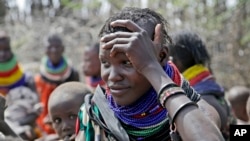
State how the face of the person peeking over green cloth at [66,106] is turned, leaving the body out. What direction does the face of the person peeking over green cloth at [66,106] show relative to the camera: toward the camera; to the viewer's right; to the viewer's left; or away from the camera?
toward the camera

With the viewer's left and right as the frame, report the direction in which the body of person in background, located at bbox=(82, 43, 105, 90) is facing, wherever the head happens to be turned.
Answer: facing the viewer and to the left of the viewer

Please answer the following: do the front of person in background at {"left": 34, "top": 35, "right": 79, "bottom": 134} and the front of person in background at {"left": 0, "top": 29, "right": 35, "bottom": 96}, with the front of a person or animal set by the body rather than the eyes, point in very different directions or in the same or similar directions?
same or similar directions

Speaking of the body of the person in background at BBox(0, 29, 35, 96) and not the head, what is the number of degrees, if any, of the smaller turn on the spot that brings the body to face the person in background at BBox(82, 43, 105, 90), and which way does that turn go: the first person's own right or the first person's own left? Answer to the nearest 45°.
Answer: approximately 45° to the first person's own left

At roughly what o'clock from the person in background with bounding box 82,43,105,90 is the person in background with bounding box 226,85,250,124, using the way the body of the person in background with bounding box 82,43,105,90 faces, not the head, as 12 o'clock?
the person in background with bounding box 226,85,250,124 is roughly at 8 o'clock from the person in background with bounding box 82,43,105,90.

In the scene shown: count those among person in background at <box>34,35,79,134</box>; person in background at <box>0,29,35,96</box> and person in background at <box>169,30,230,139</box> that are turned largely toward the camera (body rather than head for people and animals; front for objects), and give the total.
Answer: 2

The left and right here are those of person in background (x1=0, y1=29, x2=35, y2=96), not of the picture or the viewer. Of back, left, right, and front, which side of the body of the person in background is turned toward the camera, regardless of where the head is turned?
front

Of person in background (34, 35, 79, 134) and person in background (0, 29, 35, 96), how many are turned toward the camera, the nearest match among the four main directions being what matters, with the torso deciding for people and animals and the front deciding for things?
2

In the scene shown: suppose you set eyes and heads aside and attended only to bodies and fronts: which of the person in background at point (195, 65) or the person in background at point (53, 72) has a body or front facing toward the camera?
the person in background at point (53, 72)

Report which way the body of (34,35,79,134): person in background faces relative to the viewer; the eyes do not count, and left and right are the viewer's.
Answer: facing the viewer
